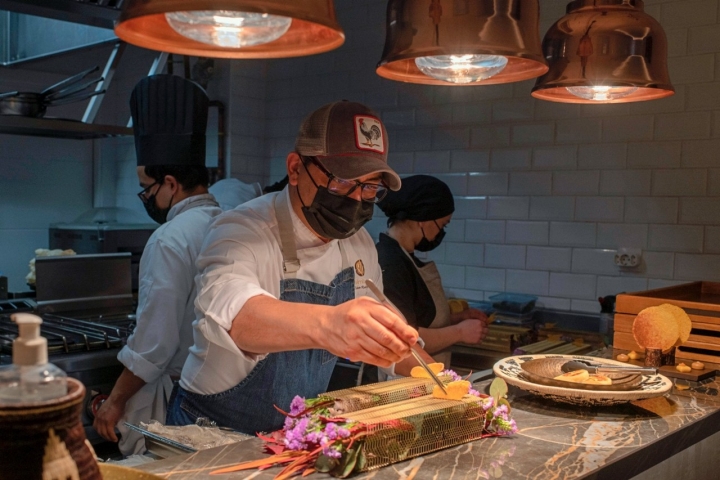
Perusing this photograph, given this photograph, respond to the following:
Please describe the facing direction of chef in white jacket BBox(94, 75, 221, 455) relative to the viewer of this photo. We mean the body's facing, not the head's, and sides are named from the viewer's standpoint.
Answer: facing to the left of the viewer

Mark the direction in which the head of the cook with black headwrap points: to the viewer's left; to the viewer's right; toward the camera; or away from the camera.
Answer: to the viewer's right
